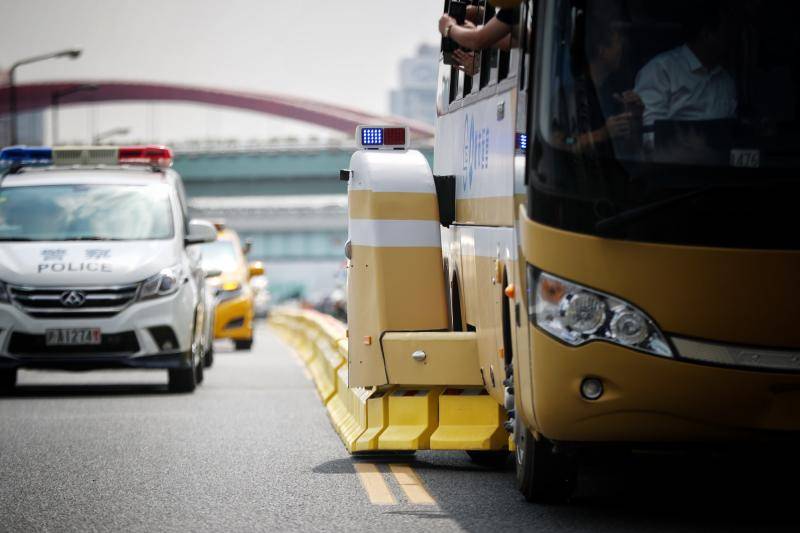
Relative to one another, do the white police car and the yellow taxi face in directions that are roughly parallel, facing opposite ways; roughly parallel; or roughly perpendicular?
roughly parallel

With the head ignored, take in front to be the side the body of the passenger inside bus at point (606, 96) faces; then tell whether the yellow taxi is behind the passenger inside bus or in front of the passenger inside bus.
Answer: behind

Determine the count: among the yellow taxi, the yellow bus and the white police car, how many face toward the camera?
3

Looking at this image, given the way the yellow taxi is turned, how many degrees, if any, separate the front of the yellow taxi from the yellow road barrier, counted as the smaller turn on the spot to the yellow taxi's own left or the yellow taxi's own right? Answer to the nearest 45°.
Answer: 0° — it already faces it

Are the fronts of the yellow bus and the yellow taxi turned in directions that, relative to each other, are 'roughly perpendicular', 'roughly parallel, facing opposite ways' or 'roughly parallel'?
roughly parallel

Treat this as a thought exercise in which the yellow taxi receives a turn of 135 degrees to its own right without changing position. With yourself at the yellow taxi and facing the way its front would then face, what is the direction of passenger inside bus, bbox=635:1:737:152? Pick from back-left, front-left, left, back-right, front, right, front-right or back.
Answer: back-left

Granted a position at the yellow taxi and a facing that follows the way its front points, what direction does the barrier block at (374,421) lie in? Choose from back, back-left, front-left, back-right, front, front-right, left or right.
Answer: front

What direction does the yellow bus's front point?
toward the camera

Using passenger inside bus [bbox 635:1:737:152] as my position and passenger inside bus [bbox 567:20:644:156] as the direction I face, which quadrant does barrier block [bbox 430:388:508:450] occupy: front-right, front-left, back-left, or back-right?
front-right

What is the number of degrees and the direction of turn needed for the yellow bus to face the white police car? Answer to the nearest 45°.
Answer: approximately 135° to its right

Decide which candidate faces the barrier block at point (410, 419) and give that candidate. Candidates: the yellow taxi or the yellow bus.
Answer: the yellow taxi

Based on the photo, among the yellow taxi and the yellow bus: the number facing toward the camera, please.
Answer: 2

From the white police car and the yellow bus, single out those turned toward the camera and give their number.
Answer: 2

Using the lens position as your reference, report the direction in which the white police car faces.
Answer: facing the viewer
